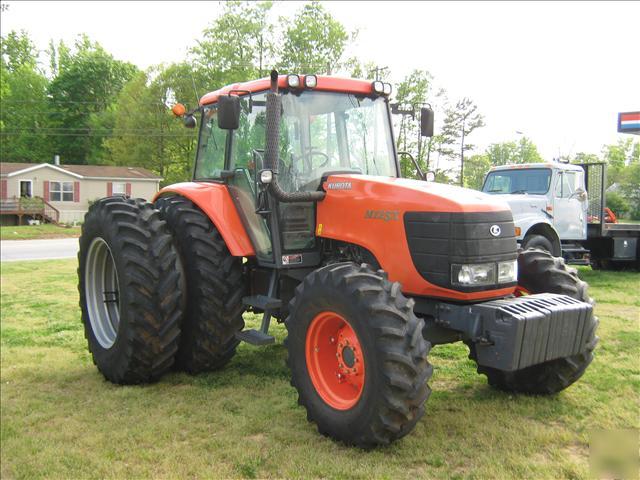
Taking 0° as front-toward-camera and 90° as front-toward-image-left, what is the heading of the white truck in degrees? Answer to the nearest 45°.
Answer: approximately 45°

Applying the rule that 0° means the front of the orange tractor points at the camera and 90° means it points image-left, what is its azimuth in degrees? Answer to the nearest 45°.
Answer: approximately 315°

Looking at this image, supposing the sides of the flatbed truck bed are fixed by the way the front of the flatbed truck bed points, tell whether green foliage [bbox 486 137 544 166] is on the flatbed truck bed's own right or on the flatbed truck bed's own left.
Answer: on the flatbed truck bed's own right

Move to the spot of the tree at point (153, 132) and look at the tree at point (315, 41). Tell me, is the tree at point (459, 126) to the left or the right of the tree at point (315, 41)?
left

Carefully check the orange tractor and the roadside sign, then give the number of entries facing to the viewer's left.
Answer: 0

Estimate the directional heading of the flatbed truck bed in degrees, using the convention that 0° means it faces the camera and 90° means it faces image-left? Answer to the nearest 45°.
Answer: approximately 45°

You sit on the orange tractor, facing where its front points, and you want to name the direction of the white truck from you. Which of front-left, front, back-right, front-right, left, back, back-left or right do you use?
left

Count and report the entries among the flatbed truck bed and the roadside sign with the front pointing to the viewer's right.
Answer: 0

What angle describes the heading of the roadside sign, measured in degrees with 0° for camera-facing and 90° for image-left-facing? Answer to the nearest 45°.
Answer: approximately 0°

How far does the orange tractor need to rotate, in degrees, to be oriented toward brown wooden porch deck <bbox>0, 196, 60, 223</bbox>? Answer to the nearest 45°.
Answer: approximately 180°

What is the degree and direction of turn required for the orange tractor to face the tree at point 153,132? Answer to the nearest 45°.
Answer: approximately 135° to its left

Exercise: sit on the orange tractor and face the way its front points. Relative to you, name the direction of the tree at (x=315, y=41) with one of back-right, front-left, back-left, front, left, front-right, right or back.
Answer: back-left
